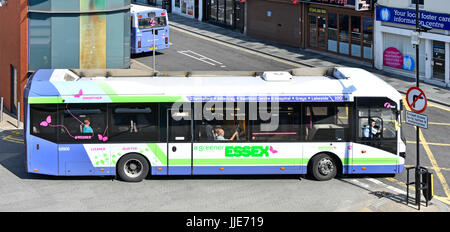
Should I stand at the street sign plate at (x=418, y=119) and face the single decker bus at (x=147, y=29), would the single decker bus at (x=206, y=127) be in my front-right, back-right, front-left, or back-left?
front-left

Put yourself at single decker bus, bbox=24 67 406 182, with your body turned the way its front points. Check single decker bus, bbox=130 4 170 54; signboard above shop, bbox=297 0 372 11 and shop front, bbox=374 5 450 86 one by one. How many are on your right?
0

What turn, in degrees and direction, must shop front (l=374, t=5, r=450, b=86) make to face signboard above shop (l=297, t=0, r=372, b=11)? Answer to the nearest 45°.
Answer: approximately 90° to its right

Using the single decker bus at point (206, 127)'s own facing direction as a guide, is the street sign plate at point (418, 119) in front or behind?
in front

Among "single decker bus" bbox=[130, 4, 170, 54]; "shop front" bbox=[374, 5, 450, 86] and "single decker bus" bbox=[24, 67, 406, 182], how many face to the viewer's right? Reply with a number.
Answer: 1

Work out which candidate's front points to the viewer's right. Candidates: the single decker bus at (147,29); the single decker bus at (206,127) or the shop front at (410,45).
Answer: the single decker bus at (206,127)

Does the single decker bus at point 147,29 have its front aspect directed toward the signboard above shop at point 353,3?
no

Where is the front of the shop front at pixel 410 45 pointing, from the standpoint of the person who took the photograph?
facing the viewer and to the left of the viewer

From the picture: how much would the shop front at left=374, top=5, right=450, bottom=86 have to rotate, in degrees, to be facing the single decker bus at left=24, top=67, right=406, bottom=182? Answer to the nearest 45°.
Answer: approximately 45° to its left

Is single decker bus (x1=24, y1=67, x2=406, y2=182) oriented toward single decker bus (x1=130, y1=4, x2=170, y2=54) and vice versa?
no

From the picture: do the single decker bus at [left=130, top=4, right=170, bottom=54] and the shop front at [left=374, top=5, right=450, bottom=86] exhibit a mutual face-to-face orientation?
no

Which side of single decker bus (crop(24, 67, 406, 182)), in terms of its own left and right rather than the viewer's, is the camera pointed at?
right

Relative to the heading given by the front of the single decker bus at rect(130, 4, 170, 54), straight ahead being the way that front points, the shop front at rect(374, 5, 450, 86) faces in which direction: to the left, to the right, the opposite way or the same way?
to the left
